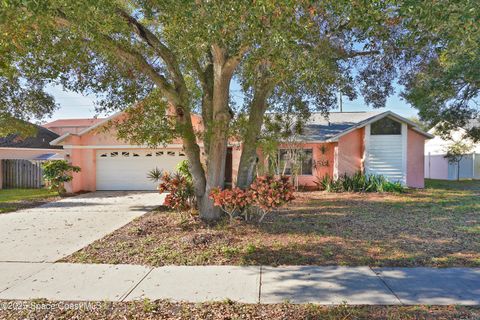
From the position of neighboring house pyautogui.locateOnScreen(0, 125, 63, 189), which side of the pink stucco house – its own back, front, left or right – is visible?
right

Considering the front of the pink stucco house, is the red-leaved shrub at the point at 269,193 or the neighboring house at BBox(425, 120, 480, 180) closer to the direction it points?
the red-leaved shrub

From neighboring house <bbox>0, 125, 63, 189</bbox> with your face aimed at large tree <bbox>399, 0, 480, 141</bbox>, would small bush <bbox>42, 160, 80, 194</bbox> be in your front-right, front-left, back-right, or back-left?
front-right

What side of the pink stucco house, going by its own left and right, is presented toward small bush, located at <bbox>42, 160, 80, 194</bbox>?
right

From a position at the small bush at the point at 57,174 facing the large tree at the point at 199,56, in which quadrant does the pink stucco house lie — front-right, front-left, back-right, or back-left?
front-left

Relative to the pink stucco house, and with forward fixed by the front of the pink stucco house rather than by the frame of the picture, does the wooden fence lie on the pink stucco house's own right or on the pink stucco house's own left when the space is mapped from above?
on the pink stucco house's own right

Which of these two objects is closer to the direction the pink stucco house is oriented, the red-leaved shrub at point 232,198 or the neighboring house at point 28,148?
the red-leaved shrub

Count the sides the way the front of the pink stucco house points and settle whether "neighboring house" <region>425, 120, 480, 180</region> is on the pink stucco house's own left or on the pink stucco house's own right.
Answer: on the pink stucco house's own left

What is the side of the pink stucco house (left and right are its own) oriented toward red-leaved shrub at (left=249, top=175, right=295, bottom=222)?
front

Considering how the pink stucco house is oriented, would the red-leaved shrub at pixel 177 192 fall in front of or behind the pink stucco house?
in front

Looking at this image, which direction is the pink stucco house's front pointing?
toward the camera
